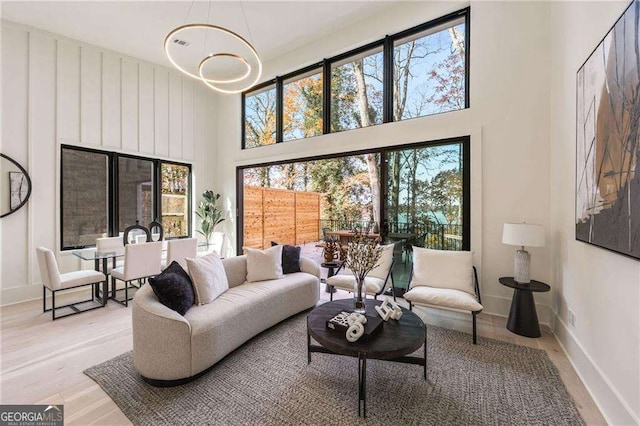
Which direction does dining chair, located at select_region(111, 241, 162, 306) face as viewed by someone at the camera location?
facing away from the viewer and to the left of the viewer

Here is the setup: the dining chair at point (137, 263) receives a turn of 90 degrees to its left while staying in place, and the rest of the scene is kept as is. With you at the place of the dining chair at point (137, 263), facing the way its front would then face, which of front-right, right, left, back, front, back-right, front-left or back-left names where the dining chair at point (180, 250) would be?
back-left

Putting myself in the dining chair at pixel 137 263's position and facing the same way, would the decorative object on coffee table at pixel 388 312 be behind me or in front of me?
behind

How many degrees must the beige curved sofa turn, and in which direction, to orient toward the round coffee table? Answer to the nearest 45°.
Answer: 0° — it already faces it

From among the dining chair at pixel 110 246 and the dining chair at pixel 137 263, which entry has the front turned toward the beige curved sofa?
the dining chair at pixel 110 246

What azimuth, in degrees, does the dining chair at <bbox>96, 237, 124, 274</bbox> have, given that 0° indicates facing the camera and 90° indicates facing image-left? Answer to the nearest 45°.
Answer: approximately 0°

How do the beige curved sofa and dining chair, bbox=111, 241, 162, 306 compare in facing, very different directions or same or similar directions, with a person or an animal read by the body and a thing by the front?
very different directions

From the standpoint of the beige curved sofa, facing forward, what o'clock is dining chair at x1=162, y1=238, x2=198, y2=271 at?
The dining chair is roughly at 7 o'clock from the beige curved sofa.

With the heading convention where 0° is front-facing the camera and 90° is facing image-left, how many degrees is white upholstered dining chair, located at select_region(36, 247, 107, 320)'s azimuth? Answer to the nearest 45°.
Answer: approximately 225°
